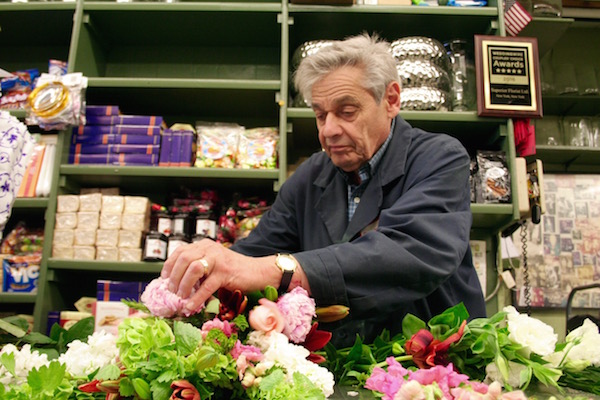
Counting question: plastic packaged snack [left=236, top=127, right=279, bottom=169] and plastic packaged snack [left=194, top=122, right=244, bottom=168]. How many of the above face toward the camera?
2

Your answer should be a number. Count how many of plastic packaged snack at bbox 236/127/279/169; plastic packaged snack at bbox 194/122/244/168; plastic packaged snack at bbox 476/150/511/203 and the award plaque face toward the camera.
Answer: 4

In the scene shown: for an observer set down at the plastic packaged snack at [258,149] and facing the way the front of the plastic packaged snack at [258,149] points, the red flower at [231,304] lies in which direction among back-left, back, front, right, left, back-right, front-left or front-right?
front

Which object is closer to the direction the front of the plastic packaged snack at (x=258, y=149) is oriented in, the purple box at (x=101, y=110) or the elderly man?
the elderly man

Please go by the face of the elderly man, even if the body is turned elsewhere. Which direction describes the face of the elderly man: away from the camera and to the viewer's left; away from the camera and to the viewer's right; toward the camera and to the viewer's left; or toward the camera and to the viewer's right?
toward the camera and to the viewer's left

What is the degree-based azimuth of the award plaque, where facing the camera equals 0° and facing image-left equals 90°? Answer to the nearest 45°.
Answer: approximately 0°

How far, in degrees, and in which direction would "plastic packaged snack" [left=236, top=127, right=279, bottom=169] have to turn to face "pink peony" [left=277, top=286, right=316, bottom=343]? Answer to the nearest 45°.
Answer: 0° — it already faces it

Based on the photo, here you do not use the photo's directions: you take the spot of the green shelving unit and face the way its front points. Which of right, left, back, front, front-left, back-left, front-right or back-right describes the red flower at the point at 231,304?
front

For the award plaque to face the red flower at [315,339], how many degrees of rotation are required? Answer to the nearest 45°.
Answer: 0° — it already faces it

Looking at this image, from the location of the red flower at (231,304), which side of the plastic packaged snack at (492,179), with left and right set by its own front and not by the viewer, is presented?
front

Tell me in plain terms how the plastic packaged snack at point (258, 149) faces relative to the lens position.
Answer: facing the viewer

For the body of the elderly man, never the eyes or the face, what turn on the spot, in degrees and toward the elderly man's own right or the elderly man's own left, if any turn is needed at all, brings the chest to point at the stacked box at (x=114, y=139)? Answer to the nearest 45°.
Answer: approximately 90° to the elderly man's own right

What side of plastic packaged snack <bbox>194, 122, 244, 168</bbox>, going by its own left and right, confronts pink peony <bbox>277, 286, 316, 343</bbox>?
front

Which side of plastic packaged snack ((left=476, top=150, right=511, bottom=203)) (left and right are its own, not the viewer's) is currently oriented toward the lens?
front
